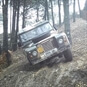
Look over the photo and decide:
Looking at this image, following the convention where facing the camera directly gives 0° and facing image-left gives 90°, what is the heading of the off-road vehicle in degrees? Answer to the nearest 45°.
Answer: approximately 0°
